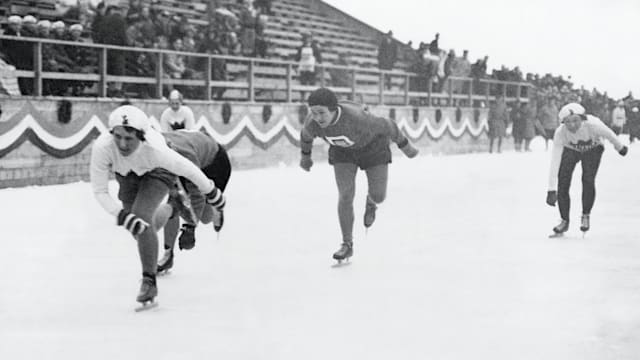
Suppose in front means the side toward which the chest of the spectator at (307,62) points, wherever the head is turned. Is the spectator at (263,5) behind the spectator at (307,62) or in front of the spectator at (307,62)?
behind

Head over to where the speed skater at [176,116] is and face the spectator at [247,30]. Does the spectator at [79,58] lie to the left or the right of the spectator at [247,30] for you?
left

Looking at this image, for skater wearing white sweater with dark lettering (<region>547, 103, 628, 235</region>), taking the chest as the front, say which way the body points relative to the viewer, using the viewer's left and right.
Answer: facing the viewer

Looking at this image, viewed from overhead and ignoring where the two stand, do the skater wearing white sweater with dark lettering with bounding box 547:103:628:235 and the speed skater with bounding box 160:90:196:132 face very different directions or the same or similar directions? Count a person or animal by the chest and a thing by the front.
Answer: same or similar directions

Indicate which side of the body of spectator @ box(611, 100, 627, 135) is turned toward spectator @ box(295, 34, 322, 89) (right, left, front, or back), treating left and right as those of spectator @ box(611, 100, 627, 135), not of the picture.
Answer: front

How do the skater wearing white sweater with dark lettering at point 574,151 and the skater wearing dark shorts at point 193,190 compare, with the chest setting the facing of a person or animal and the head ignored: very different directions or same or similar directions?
same or similar directions

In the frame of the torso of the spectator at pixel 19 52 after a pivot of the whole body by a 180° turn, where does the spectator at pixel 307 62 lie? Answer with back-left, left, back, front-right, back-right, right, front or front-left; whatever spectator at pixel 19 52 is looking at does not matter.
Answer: right

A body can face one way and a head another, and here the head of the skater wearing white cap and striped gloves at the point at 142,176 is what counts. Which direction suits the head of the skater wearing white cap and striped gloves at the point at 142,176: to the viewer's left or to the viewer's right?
to the viewer's left

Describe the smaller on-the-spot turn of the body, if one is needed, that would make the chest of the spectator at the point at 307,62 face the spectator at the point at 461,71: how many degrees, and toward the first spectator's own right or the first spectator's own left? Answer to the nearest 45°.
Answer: approximately 135° to the first spectator's own left

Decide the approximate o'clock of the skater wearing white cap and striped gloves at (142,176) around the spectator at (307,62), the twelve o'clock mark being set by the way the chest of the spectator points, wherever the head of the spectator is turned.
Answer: The skater wearing white cap and striped gloves is roughly at 12 o'clock from the spectator.

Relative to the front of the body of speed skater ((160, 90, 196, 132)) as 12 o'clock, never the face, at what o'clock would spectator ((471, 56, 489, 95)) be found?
spectator ((471, 56, 489, 95)) is roughly at 7 o'clock from speed skater ((160, 90, 196, 132)).

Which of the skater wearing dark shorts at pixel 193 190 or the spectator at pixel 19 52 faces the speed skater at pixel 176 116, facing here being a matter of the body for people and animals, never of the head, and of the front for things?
the spectator at pixel 19 52

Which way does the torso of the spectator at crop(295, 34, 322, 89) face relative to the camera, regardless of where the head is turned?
toward the camera

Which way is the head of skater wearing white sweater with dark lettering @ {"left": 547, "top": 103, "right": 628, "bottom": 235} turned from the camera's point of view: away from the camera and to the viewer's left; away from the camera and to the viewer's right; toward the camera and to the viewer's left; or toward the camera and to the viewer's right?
toward the camera and to the viewer's left

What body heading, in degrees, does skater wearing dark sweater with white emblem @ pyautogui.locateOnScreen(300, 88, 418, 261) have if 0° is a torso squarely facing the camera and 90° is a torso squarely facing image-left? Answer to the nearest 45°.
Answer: approximately 45°

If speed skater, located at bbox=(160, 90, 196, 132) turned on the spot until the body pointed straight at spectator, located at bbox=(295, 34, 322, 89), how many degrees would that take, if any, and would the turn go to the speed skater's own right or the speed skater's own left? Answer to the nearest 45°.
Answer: approximately 180°

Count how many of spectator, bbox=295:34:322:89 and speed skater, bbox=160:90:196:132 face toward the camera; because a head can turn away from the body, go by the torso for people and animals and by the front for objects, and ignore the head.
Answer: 2
